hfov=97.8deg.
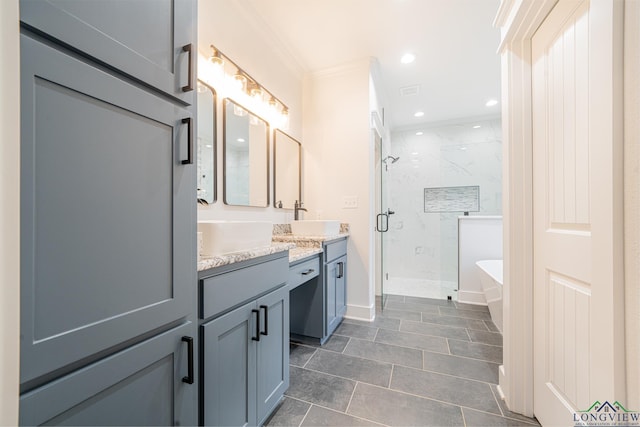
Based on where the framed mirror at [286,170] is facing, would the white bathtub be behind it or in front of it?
in front

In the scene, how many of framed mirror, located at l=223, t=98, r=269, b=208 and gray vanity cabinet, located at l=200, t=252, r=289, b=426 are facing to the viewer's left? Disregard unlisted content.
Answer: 0

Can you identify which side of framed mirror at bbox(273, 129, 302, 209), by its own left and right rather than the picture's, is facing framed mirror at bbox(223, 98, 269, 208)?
right

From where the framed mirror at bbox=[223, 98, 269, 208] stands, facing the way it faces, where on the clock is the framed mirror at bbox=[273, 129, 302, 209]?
the framed mirror at bbox=[273, 129, 302, 209] is roughly at 9 o'clock from the framed mirror at bbox=[223, 98, 269, 208].

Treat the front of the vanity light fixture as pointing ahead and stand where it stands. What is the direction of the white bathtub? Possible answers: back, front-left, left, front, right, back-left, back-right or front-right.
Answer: front-left

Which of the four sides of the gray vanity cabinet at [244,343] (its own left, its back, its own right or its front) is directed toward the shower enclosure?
left

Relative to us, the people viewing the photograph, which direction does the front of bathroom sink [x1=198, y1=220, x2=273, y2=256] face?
facing the viewer and to the right of the viewer

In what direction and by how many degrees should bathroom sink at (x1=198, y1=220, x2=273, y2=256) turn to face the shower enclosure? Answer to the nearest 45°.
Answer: approximately 90° to its left

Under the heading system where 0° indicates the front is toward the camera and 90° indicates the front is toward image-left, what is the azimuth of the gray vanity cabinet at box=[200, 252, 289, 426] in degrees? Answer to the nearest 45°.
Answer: approximately 315°
